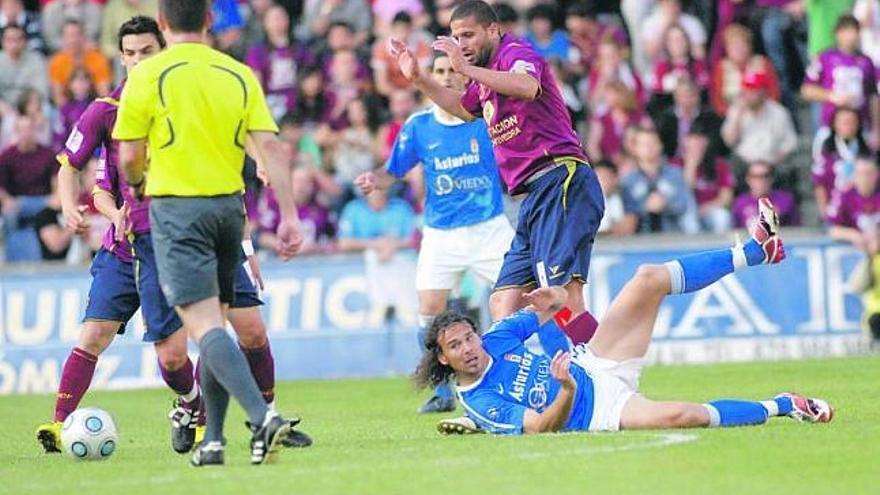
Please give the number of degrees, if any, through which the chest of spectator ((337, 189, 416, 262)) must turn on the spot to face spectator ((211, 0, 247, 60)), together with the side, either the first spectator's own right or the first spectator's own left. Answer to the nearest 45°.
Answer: approximately 135° to the first spectator's own right

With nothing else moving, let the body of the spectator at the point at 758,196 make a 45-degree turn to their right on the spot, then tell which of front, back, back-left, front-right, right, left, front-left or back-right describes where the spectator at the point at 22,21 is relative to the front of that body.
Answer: front-right

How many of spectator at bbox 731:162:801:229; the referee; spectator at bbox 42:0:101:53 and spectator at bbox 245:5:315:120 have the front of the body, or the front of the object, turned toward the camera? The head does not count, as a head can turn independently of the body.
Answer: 3

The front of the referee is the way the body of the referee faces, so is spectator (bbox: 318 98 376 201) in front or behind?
in front

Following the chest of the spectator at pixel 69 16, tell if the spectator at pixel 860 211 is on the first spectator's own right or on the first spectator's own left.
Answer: on the first spectator's own left

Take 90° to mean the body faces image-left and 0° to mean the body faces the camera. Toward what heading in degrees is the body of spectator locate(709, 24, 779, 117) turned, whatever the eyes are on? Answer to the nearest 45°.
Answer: approximately 0°

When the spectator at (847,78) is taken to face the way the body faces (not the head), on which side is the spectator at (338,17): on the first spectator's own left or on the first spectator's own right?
on the first spectator's own right

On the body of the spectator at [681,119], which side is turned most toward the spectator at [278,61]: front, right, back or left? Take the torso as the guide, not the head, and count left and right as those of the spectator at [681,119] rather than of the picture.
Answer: right

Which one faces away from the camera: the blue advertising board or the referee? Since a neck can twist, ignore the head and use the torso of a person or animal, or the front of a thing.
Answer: the referee

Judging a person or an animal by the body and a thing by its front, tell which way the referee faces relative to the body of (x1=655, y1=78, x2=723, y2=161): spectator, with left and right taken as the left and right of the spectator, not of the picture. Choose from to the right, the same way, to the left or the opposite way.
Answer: the opposite way

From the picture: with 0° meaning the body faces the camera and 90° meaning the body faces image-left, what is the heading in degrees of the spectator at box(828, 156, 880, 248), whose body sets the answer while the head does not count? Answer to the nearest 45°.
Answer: approximately 0°
